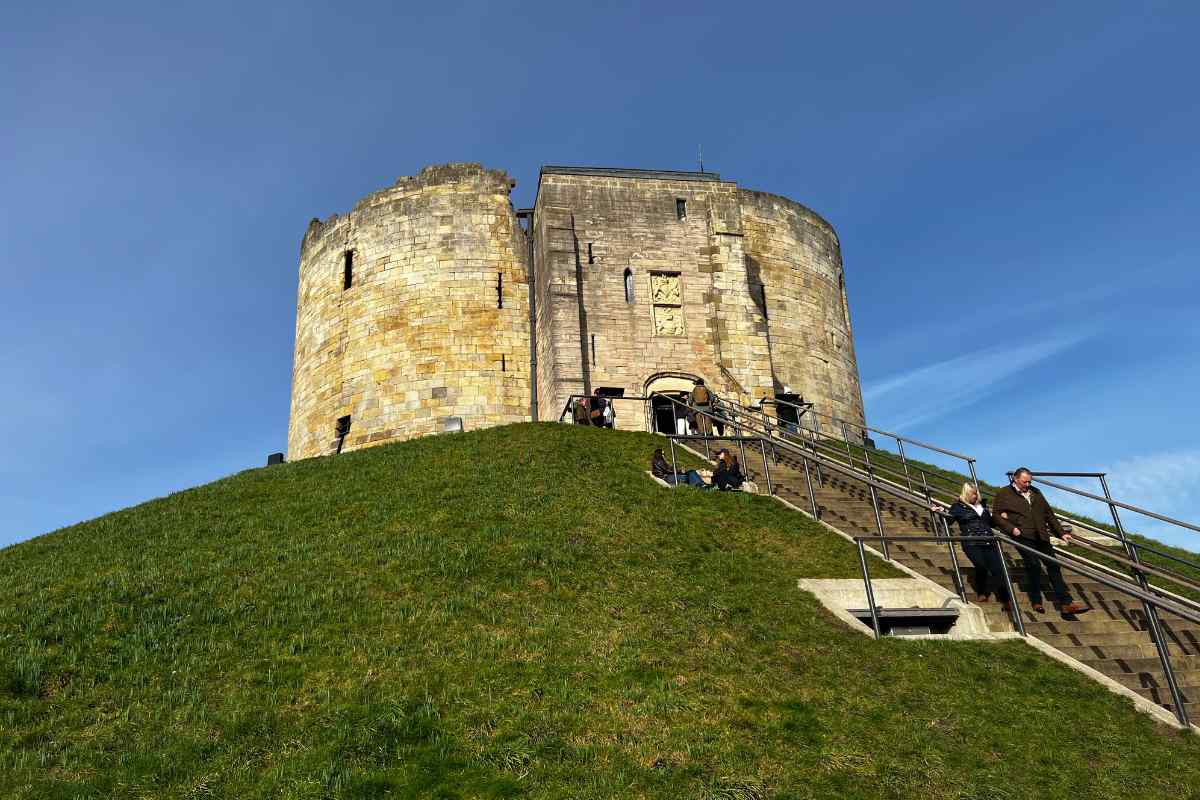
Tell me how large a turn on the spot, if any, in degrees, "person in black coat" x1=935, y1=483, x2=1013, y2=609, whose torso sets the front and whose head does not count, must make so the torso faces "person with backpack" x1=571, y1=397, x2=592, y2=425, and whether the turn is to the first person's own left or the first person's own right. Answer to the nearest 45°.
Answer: approximately 180°

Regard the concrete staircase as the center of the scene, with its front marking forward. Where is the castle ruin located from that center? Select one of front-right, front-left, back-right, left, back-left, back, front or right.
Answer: back

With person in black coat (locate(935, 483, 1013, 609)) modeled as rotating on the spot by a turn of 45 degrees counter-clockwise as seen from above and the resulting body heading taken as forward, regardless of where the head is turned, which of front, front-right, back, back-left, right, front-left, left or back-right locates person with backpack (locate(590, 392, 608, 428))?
back-left

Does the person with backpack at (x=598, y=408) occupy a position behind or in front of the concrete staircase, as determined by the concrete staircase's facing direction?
behind

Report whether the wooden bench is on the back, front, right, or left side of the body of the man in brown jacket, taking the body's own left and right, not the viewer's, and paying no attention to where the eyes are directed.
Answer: right

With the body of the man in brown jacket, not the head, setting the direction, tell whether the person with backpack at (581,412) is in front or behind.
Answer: behind

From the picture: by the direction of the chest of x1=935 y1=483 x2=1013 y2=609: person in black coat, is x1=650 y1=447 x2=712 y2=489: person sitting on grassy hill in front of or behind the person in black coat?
behind
